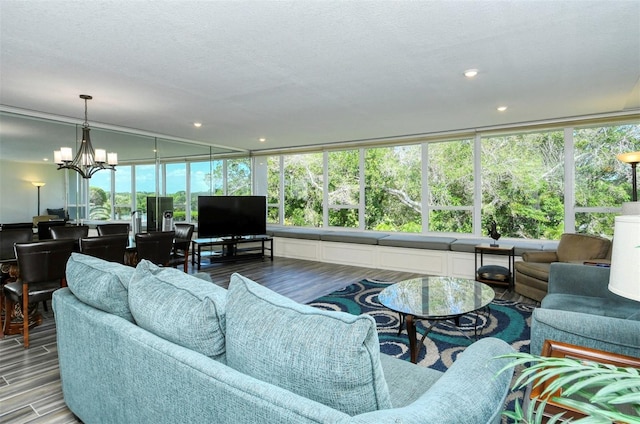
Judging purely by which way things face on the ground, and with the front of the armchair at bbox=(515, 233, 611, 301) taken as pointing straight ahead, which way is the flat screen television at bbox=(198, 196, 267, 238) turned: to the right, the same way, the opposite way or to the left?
to the left

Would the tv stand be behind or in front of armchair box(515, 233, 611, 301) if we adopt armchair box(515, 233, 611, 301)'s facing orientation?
in front

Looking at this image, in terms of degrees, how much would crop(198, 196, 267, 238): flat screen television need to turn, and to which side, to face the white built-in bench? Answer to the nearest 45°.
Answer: approximately 45° to its left

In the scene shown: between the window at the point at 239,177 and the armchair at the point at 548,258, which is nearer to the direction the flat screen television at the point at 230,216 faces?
the armchair

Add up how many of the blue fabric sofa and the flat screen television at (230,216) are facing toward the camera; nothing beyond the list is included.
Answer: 1

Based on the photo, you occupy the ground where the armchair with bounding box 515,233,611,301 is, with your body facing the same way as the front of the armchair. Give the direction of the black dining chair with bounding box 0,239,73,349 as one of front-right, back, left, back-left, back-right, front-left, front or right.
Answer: front

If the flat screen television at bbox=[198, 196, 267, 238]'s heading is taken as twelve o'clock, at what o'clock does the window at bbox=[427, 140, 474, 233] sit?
The window is roughly at 10 o'clock from the flat screen television.

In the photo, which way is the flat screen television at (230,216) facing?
toward the camera

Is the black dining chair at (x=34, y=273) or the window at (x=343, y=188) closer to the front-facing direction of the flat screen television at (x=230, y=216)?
the black dining chair

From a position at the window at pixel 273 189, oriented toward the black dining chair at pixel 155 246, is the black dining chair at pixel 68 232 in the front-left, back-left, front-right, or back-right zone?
front-right

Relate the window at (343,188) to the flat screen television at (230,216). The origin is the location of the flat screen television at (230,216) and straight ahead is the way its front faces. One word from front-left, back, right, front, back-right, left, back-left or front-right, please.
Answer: left

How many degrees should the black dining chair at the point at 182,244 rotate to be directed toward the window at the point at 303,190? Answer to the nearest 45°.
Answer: approximately 180°

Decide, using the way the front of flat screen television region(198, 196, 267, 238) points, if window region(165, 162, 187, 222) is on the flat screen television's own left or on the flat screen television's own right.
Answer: on the flat screen television's own right

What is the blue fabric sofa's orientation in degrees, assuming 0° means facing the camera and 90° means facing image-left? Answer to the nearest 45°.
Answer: approximately 225°

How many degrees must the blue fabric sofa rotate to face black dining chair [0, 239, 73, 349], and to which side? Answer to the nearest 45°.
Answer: approximately 90° to its left

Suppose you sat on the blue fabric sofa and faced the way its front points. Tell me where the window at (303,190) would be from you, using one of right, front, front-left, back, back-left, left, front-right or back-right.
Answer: front-left

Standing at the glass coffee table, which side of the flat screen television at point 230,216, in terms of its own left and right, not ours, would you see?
front
